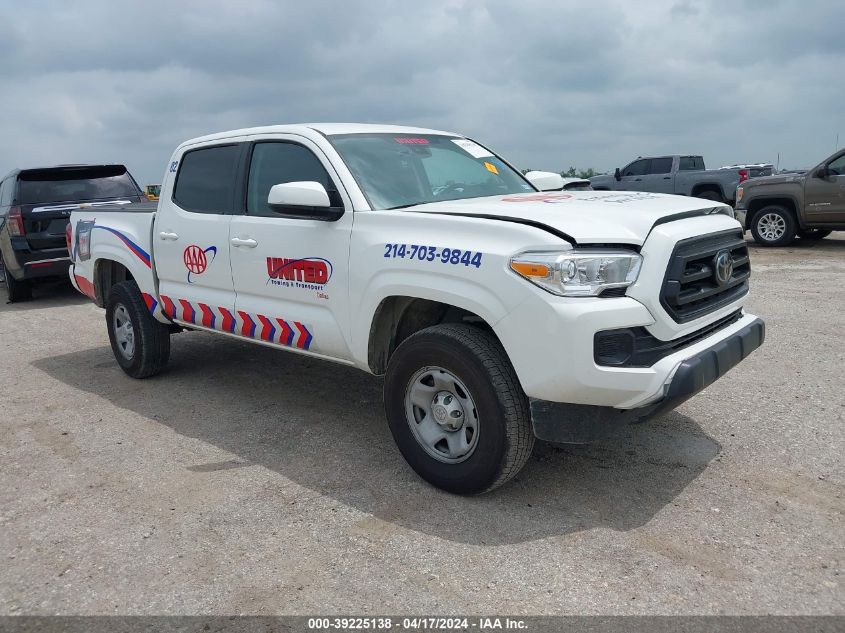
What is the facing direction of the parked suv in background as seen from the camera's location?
facing away from the viewer and to the left of the viewer

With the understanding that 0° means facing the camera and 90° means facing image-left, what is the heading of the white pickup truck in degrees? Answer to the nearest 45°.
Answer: approximately 315°

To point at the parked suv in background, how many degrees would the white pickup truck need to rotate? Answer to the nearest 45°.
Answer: approximately 180°

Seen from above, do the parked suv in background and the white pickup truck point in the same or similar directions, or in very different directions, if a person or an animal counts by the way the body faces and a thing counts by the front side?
very different directions

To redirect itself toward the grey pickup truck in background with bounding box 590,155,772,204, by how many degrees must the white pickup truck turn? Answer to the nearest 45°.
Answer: approximately 90° to its left
